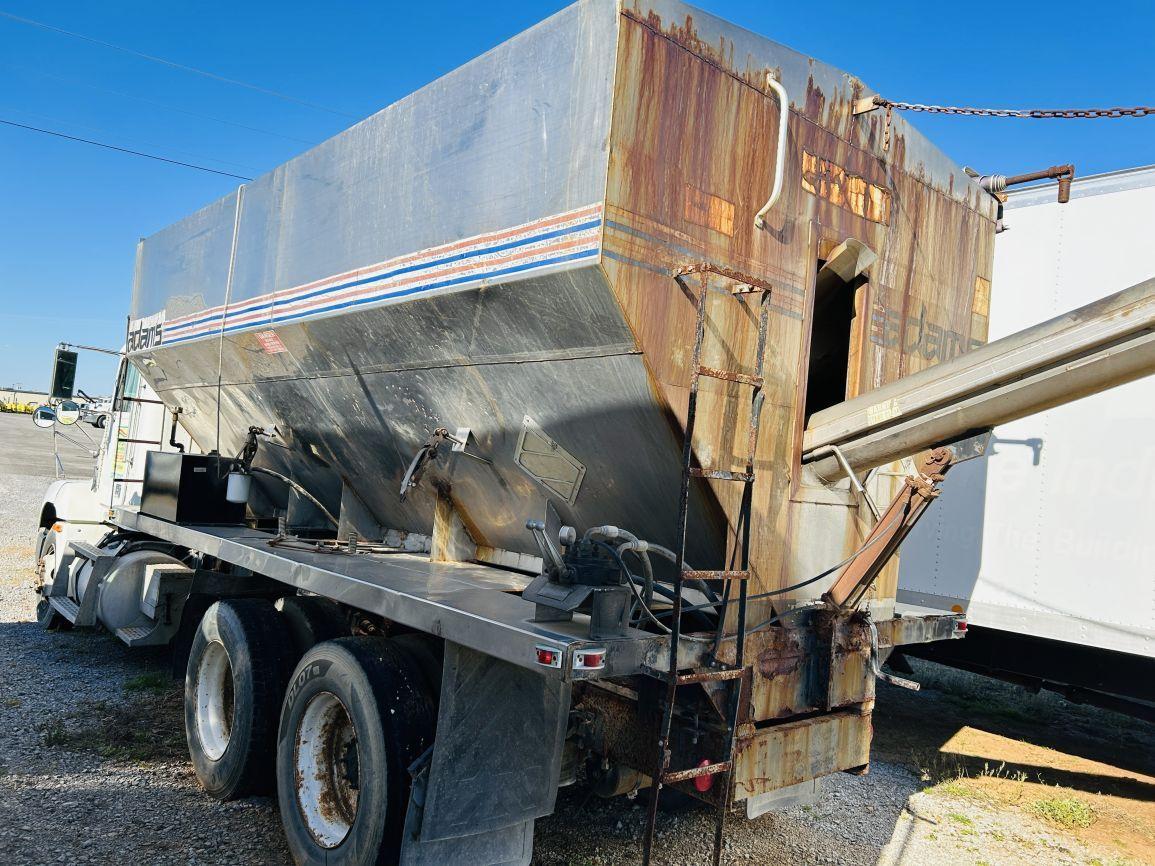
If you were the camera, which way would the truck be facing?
facing away from the viewer and to the left of the viewer

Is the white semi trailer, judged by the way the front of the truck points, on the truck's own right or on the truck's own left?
on the truck's own right
